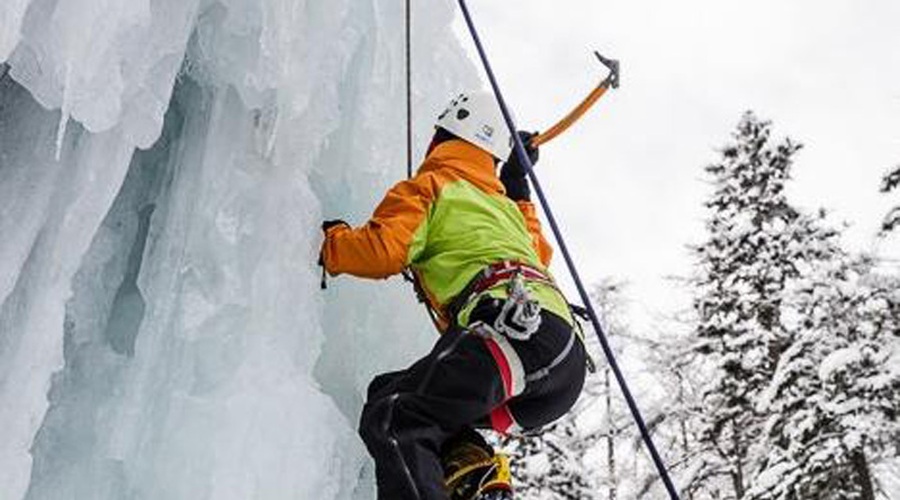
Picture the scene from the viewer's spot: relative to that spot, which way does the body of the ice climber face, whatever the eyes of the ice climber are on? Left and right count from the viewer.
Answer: facing away from the viewer and to the left of the viewer

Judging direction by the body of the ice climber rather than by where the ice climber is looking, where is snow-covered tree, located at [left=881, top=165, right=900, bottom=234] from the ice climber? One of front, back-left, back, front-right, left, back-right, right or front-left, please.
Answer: right

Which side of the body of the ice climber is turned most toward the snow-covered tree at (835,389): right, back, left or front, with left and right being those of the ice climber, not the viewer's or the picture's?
right

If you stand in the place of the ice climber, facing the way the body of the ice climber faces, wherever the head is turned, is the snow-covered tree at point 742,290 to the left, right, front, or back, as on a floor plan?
right
